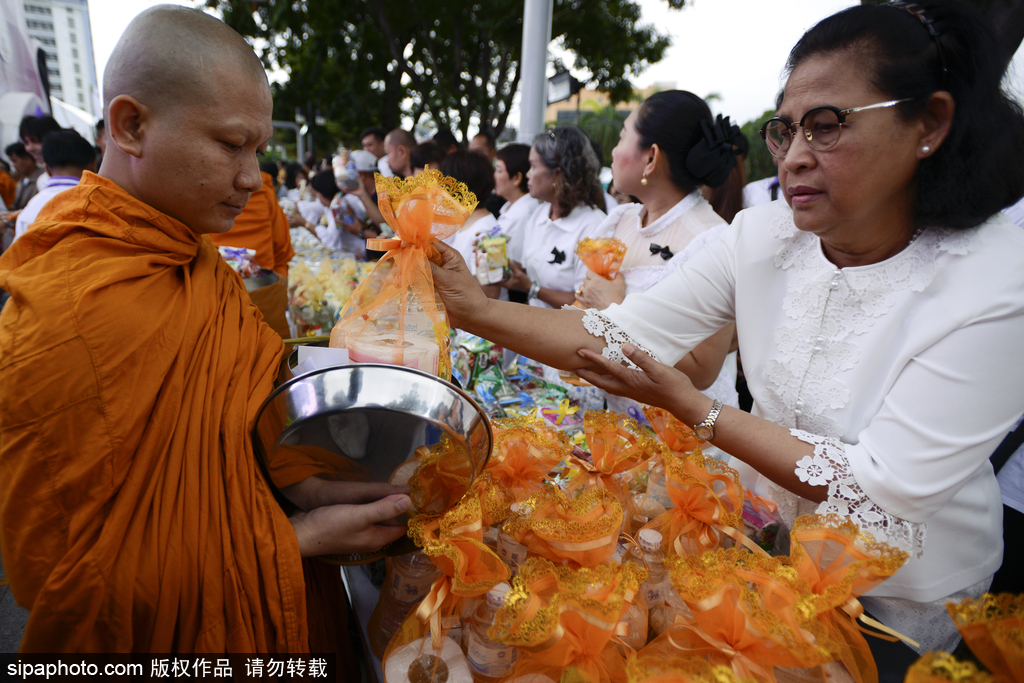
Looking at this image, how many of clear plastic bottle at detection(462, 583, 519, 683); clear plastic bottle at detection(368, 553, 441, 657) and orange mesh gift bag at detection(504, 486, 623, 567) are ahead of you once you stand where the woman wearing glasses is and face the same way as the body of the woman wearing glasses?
3

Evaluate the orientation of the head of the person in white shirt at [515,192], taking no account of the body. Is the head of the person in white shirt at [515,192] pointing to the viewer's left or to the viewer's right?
to the viewer's left

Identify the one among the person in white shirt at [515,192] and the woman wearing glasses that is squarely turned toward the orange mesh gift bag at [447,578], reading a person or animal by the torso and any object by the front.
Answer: the woman wearing glasses

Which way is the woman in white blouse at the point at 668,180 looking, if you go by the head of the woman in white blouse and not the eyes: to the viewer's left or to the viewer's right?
to the viewer's left

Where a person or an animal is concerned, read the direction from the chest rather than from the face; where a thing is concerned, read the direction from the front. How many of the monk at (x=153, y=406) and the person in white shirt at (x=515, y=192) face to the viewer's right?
1

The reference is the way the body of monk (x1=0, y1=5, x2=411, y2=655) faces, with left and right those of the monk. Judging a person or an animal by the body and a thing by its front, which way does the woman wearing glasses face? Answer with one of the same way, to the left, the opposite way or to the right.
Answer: the opposite way

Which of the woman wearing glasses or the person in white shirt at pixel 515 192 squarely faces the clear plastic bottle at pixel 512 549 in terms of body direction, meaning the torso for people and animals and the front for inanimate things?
the woman wearing glasses

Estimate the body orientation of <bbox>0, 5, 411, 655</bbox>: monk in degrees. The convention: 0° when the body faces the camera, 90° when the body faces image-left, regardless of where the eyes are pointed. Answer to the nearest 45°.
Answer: approximately 270°
